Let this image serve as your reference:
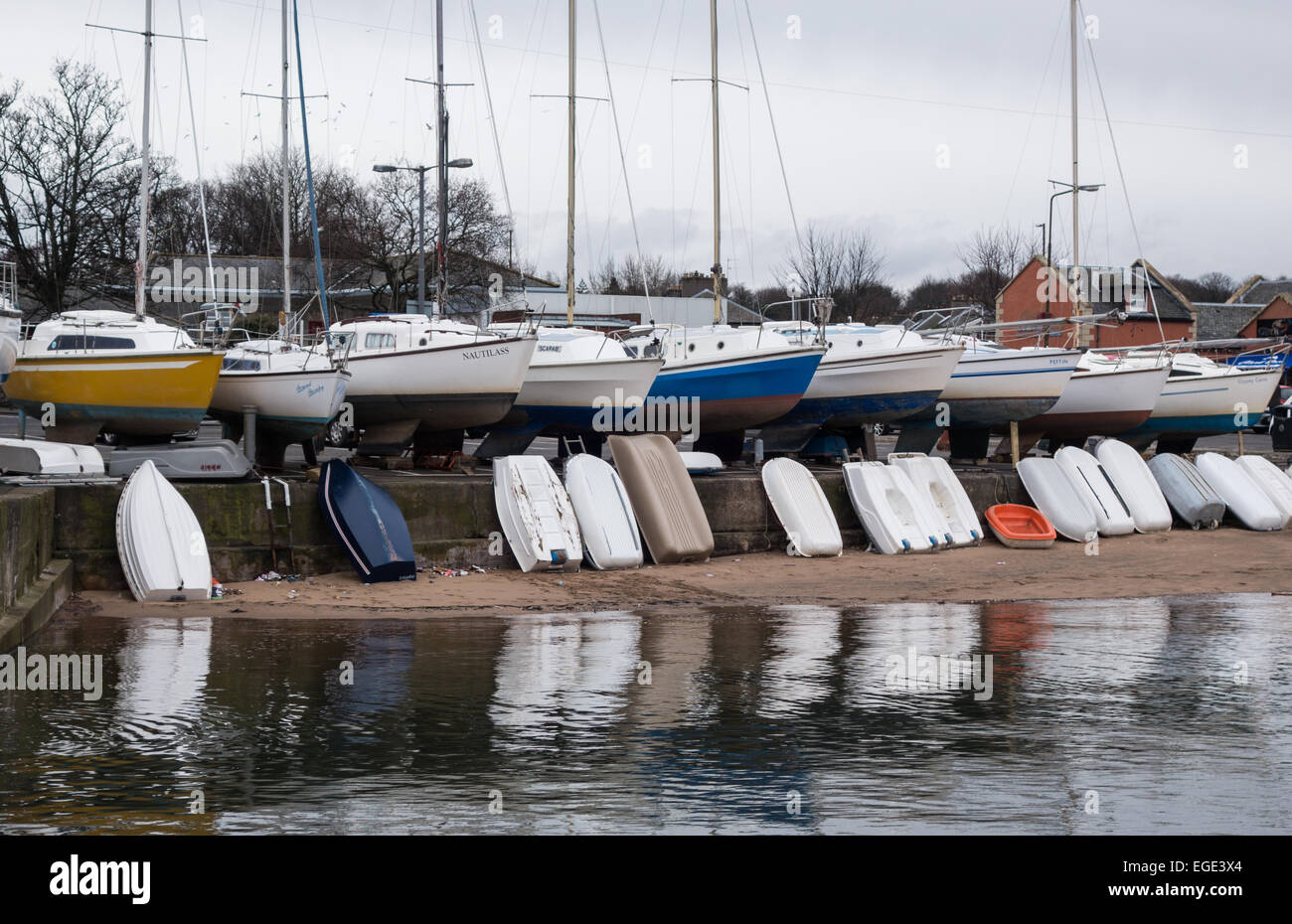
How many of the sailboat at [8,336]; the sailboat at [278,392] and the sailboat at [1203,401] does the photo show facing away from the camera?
0

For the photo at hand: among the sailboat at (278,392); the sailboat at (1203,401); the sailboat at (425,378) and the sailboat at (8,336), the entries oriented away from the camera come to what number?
0

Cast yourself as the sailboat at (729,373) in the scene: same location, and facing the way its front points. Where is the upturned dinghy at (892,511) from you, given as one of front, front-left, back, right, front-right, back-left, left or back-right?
front

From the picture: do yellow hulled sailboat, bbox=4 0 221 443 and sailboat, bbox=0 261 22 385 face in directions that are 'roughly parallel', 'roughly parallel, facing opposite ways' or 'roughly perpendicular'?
roughly parallel

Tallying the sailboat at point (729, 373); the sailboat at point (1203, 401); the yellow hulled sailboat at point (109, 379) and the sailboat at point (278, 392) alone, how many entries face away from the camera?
0

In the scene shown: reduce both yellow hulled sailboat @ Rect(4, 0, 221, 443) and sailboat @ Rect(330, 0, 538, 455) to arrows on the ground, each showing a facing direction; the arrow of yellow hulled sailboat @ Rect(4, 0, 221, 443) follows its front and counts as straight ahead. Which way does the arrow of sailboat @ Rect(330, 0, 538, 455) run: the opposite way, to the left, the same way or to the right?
the same way

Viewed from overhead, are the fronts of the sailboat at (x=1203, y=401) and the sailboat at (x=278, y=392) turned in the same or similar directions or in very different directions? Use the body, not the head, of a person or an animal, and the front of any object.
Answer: same or similar directions

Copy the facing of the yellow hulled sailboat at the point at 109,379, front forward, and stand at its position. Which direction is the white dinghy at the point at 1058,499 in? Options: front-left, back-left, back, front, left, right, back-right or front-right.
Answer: front-left

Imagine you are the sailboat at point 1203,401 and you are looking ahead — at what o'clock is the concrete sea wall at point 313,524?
The concrete sea wall is roughly at 4 o'clock from the sailboat.

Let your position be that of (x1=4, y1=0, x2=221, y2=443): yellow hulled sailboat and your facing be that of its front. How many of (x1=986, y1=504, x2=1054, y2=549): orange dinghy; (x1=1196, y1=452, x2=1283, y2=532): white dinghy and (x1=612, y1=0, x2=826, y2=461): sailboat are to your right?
0

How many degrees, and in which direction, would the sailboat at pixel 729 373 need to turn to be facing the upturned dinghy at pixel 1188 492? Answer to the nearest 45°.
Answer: approximately 45° to its left

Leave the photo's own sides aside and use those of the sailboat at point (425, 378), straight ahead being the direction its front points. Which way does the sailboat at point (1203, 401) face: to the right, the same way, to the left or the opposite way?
the same way

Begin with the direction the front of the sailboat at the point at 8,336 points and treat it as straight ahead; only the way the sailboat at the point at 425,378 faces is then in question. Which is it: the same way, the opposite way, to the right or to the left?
the same way

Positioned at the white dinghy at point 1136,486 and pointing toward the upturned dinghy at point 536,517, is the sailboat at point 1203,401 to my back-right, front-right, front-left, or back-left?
back-right

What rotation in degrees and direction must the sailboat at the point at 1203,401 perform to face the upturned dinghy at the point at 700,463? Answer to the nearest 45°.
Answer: approximately 135° to its right

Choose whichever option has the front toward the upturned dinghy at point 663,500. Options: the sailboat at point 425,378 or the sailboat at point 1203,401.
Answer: the sailboat at point 425,378

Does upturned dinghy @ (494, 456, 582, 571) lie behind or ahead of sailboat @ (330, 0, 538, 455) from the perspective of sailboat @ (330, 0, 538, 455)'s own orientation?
ahead

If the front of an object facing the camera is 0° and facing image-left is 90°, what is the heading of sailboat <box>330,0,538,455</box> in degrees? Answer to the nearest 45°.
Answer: approximately 315°
